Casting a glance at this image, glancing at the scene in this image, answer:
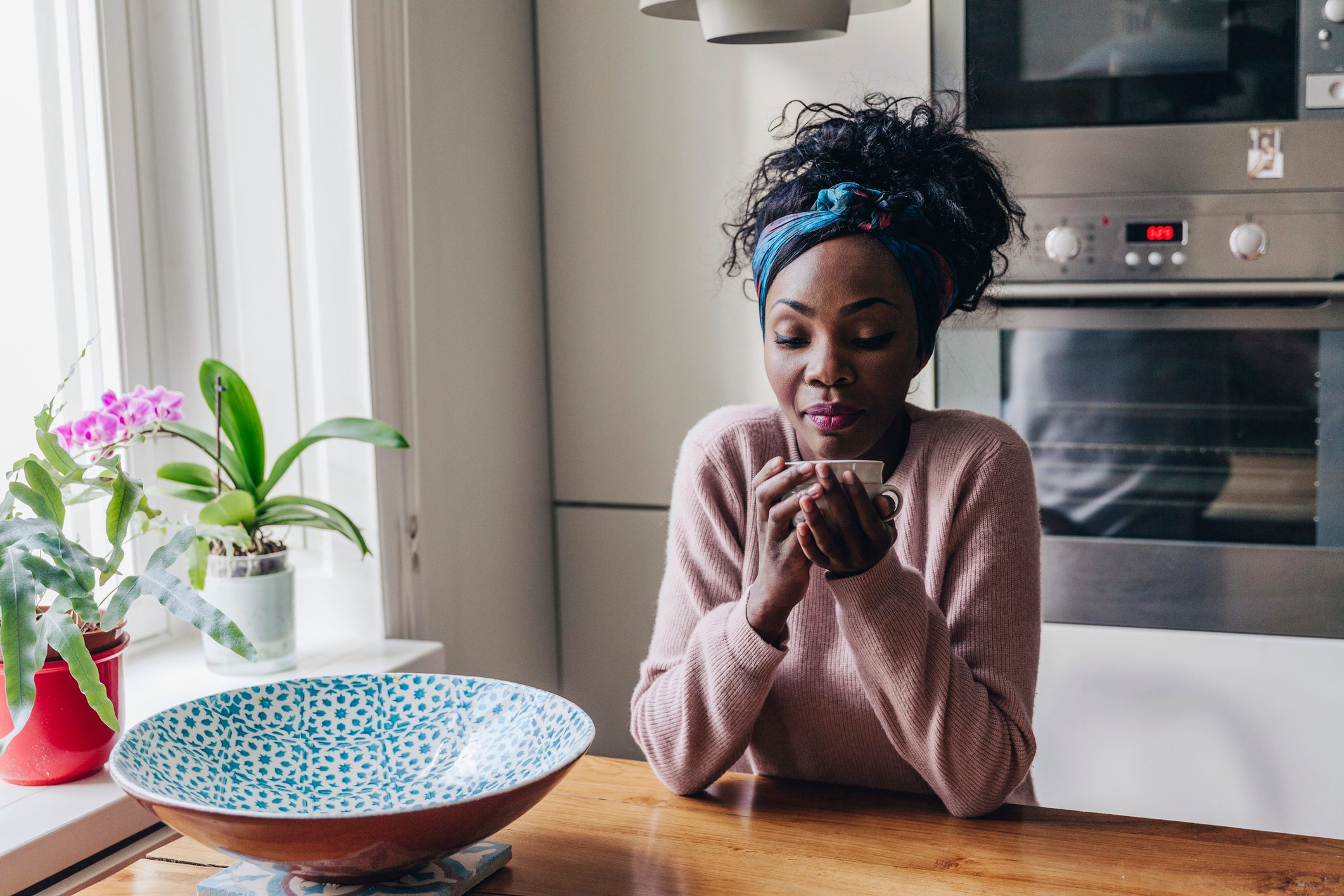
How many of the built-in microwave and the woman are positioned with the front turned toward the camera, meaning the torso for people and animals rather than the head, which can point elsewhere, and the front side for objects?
2

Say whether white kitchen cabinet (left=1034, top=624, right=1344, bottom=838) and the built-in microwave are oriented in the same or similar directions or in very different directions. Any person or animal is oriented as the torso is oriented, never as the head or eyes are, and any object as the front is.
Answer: same or similar directions

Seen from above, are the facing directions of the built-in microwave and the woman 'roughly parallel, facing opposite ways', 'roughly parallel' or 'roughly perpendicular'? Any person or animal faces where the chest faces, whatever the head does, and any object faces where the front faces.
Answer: roughly parallel

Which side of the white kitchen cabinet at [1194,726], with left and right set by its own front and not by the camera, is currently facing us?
front

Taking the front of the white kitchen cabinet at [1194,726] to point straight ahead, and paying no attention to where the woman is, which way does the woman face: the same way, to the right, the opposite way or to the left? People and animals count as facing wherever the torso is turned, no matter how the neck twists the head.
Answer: the same way

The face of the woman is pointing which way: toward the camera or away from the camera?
toward the camera

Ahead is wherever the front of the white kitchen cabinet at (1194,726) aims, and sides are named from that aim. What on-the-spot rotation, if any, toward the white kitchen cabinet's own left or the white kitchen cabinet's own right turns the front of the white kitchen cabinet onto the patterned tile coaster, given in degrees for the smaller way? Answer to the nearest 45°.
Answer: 0° — it already faces it

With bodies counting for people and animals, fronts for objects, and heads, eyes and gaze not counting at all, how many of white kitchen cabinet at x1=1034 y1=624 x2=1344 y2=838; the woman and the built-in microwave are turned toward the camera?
3

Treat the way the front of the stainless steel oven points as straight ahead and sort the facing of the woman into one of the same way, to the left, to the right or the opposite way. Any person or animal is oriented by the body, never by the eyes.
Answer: the same way

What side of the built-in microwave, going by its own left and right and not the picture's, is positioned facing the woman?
front

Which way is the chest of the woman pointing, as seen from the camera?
toward the camera
